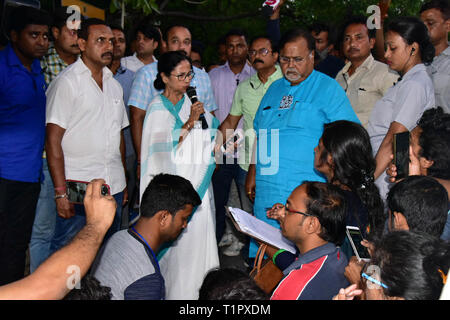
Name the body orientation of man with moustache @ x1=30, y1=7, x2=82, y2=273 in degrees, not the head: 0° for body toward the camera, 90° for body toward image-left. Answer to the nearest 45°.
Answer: approximately 315°

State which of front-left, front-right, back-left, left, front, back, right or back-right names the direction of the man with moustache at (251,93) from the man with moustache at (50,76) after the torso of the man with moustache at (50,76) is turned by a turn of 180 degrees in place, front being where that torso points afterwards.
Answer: back-right

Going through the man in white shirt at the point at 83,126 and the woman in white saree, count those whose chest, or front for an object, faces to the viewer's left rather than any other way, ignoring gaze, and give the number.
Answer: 0

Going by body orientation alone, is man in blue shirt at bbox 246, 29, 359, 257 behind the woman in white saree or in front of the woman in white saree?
in front

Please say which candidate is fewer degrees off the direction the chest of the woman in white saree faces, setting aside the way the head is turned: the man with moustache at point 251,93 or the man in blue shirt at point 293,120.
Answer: the man in blue shirt

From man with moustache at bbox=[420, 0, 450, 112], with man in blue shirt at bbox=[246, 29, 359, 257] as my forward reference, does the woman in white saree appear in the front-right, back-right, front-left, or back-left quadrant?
front-right

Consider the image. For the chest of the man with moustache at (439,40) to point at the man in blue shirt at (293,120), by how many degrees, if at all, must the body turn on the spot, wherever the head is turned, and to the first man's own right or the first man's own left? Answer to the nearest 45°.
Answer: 0° — they already face them

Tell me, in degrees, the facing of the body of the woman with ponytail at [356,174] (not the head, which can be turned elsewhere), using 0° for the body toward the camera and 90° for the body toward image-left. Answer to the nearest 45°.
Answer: approximately 135°

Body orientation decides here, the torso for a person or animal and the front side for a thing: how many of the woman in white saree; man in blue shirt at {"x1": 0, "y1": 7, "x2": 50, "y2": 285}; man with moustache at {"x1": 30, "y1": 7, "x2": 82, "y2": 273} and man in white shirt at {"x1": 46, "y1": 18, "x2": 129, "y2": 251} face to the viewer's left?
0

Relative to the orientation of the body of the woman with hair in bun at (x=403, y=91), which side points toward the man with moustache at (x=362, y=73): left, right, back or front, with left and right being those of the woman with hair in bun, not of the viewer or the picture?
right

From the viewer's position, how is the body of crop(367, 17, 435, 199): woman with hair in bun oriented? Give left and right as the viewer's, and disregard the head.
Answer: facing to the left of the viewer

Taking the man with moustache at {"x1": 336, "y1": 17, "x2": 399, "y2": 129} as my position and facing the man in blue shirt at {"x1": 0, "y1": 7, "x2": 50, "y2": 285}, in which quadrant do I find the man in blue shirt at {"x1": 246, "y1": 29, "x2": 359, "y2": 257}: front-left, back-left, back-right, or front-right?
front-left

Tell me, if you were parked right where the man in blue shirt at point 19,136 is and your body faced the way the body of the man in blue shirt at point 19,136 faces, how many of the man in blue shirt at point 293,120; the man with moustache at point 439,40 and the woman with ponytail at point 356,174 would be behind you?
0

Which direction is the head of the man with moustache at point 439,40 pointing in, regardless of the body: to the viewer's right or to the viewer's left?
to the viewer's left

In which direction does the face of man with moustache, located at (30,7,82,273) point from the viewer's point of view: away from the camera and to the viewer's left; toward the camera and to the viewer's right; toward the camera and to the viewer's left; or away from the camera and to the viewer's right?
toward the camera and to the viewer's right

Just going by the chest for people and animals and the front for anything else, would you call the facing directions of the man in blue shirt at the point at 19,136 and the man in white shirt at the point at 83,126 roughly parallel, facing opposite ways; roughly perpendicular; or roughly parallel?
roughly parallel

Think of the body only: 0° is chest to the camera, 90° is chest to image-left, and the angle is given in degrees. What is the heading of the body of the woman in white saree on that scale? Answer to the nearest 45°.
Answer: approximately 315°

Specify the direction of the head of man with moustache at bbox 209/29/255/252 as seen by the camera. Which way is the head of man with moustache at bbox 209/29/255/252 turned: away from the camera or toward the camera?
toward the camera
